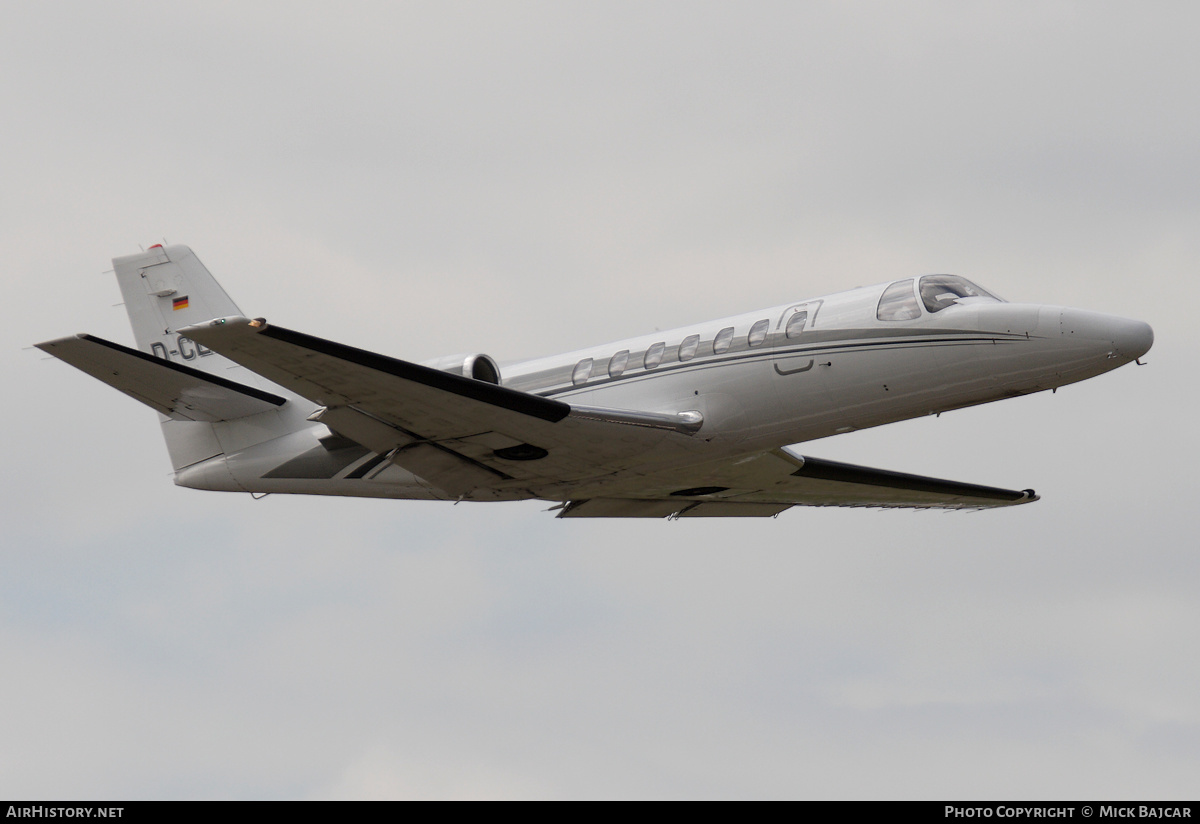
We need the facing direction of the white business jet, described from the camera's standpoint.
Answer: facing the viewer and to the right of the viewer
